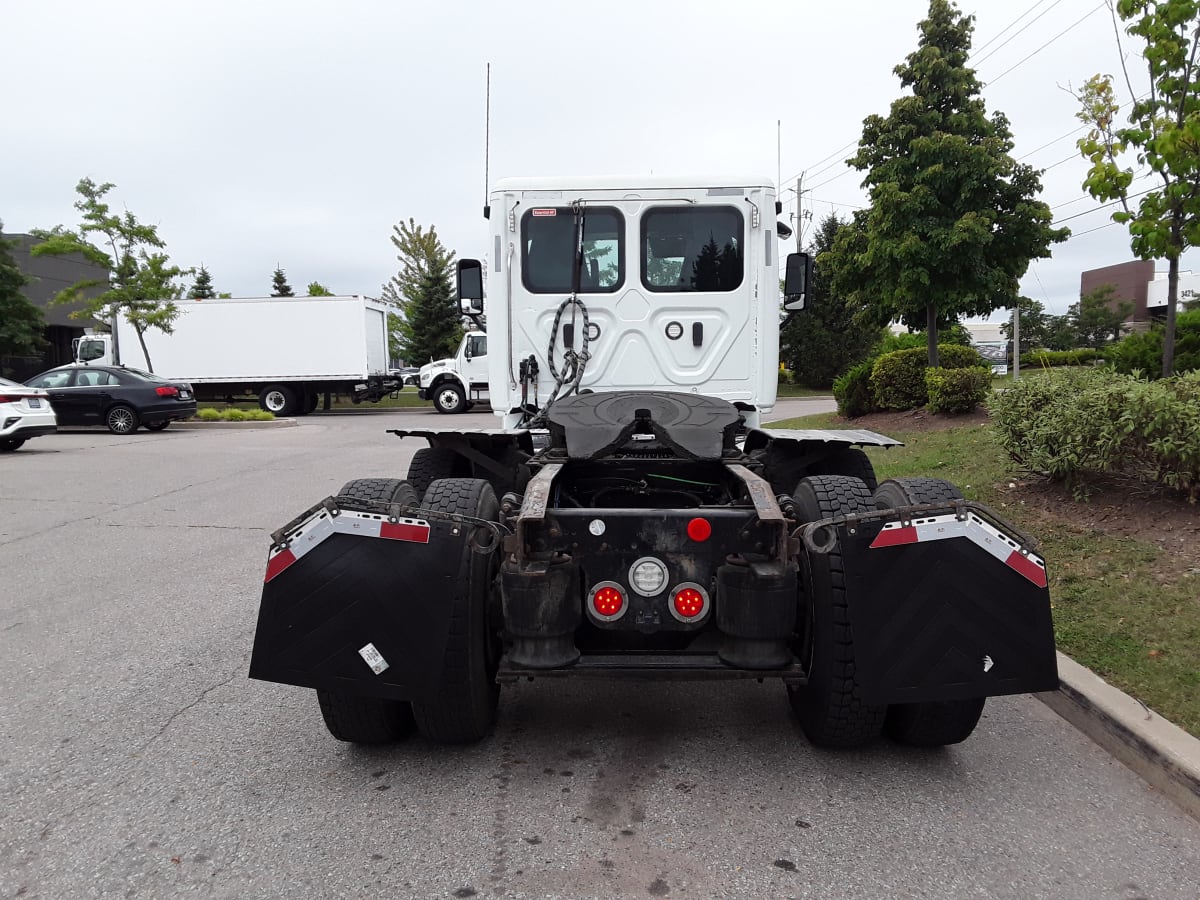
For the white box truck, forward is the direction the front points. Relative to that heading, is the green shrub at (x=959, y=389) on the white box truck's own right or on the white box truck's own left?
on the white box truck's own left

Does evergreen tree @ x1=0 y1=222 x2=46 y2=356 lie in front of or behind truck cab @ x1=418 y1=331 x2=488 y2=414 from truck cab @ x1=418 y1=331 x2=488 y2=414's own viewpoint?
in front

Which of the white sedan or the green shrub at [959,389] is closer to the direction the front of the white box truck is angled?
the white sedan

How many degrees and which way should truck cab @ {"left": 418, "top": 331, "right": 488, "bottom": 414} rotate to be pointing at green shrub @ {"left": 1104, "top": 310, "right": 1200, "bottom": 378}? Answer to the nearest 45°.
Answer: approximately 135° to its left

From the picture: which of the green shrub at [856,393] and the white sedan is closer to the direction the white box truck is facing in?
the white sedan

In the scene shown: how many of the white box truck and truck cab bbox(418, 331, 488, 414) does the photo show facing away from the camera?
0

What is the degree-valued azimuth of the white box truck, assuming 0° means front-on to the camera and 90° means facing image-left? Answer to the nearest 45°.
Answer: approximately 90°

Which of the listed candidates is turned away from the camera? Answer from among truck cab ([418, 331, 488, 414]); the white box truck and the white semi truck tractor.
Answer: the white semi truck tractor

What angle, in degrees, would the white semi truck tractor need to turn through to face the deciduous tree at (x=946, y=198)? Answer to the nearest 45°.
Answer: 0° — it already faces it

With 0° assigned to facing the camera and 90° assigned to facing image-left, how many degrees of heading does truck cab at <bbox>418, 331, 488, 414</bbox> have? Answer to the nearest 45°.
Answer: approximately 90°

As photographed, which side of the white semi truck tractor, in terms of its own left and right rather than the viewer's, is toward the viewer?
back

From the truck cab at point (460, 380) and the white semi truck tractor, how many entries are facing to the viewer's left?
1

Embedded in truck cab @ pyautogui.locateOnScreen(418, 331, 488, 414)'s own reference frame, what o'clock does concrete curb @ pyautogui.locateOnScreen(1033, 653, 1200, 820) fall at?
The concrete curb is roughly at 9 o'clock from the truck cab.

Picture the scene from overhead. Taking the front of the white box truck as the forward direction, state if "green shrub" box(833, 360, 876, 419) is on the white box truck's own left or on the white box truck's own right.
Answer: on the white box truck's own left
